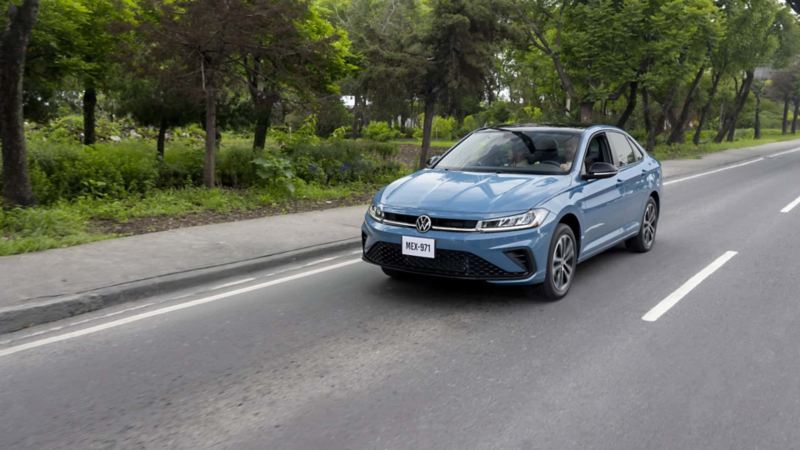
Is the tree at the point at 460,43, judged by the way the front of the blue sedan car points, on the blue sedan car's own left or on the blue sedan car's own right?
on the blue sedan car's own right

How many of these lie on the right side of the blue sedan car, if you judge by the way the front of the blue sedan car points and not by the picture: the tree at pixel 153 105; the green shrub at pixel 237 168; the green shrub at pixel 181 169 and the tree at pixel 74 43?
4

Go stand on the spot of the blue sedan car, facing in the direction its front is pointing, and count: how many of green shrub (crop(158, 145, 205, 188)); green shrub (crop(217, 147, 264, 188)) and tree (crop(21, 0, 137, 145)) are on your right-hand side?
3

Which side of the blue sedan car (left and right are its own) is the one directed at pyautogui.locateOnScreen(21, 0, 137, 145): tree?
right

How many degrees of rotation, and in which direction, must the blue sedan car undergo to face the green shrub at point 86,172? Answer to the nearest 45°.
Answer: approximately 90° to its right

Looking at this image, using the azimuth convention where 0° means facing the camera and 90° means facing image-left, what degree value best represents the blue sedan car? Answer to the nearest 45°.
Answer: approximately 45°

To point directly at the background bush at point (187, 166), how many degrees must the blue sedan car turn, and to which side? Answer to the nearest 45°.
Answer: approximately 90° to its right
